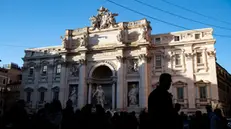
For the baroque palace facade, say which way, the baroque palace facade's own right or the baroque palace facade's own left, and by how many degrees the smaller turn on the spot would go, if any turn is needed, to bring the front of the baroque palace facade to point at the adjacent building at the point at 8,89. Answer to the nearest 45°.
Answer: approximately 90° to the baroque palace facade's own right

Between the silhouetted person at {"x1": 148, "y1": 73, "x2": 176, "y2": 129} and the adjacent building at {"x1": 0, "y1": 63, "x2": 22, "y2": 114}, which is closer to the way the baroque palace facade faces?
the silhouetted person

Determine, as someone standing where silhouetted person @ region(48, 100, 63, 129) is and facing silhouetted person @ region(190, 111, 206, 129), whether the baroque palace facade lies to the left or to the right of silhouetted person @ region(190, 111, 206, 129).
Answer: left

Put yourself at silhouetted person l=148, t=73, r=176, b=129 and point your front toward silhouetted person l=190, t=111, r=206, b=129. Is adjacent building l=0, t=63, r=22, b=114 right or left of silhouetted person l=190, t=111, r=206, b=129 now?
left

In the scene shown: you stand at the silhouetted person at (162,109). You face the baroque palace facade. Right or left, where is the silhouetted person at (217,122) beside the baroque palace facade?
right

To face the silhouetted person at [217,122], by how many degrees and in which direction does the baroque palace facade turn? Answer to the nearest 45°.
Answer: approximately 45° to its left

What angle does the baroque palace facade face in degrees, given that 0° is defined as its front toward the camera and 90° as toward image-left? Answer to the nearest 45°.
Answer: approximately 45°

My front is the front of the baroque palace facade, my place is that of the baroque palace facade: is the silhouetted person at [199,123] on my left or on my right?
on my left
